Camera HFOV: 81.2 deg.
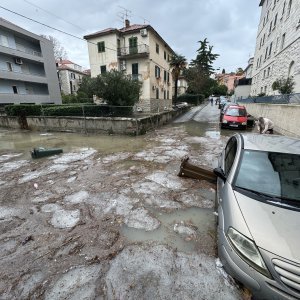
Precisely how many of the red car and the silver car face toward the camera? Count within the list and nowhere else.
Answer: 2

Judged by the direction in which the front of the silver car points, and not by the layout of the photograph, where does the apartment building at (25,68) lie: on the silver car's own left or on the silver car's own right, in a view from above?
on the silver car's own right

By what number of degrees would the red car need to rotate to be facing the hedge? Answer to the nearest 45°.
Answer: approximately 90° to its right

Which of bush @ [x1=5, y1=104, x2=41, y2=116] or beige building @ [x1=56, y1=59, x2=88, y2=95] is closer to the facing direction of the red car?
the bush

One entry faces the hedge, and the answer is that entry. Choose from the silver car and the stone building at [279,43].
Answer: the stone building

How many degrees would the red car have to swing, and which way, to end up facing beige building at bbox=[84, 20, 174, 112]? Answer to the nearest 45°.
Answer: approximately 135° to its right

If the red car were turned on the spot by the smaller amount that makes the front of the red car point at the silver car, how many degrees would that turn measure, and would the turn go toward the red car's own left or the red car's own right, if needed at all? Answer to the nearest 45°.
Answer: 0° — it already faces it

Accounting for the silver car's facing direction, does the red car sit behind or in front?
behind

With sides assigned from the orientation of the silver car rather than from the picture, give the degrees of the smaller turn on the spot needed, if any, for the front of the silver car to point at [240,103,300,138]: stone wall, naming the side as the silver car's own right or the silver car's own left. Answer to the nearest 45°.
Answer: approximately 180°

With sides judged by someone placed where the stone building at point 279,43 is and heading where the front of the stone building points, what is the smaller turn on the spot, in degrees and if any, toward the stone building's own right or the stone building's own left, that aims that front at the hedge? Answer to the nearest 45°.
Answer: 0° — it already faces it

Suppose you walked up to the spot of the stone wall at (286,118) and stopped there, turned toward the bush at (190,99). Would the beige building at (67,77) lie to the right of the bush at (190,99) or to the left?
left

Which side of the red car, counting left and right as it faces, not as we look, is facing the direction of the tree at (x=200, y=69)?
back

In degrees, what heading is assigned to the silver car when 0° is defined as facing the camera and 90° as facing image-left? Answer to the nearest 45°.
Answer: approximately 0°

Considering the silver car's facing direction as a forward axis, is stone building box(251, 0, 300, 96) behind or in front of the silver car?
behind

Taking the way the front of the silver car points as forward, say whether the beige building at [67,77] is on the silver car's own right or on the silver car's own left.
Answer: on the silver car's own right
